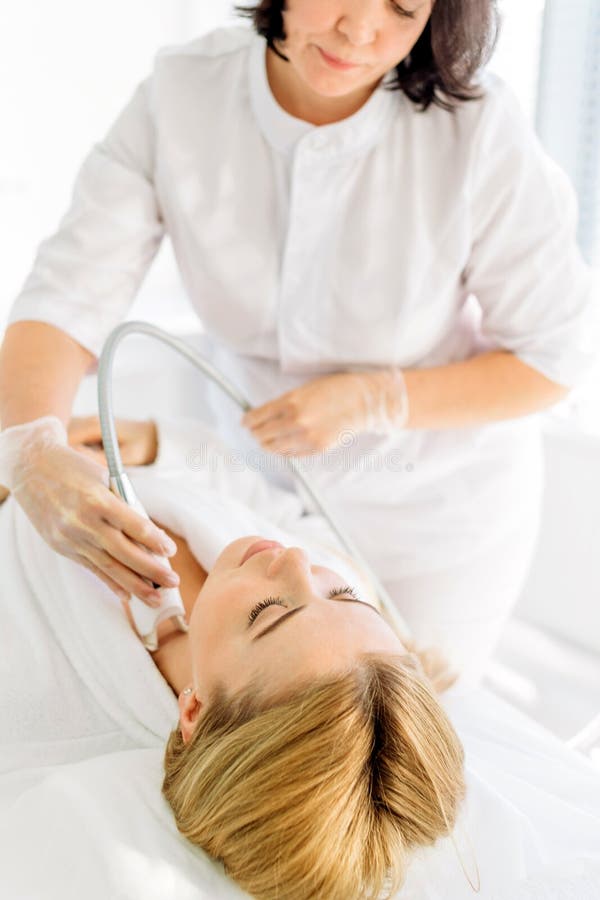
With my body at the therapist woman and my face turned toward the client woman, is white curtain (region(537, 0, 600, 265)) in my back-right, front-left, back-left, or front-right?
back-left

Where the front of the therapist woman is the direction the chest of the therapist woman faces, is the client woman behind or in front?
in front

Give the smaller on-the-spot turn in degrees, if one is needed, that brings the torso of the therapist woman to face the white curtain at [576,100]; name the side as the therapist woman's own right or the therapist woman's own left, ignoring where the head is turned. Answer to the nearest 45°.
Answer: approximately 135° to the therapist woman's own left

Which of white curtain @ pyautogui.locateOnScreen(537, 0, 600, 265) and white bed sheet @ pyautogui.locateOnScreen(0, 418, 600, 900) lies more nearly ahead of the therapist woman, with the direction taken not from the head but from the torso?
the white bed sheet

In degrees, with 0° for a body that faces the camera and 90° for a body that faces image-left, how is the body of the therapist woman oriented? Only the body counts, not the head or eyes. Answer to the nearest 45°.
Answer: approximately 0°
